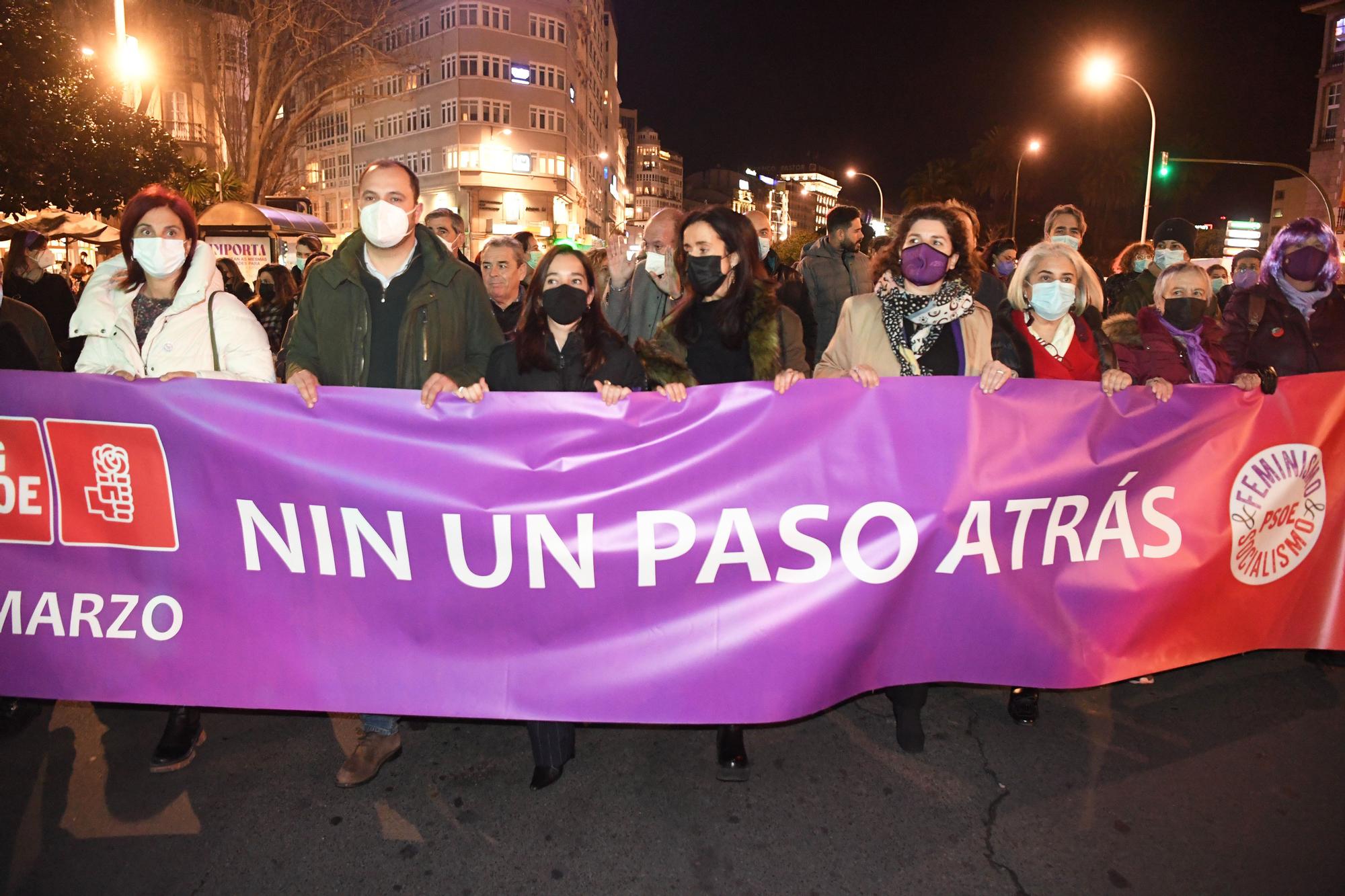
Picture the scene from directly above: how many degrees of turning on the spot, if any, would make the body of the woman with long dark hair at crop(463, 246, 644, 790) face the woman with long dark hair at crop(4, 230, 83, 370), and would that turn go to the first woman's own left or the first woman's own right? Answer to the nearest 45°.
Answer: approximately 135° to the first woman's own right

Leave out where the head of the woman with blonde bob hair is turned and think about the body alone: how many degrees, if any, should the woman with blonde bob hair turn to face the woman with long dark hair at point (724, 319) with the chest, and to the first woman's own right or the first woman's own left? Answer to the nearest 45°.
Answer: approximately 45° to the first woman's own right

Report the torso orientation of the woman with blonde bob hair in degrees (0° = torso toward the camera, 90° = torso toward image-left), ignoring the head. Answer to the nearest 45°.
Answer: approximately 0°

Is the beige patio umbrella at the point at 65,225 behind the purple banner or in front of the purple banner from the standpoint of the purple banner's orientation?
behind

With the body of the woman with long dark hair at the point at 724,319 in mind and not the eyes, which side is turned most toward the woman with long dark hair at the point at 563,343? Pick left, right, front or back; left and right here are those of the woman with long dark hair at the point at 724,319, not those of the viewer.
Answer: right

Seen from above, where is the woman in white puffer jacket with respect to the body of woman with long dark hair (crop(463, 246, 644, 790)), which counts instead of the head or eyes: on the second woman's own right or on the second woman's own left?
on the second woman's own right

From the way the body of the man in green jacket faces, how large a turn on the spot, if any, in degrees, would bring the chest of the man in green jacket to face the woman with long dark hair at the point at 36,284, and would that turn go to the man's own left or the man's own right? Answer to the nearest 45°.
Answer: approximately 135° to the man's own right

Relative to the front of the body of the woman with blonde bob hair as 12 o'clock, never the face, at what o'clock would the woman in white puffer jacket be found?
The woman in white puffer jacket is roughly at 2 o'clock from the woman with blonde bob hair.

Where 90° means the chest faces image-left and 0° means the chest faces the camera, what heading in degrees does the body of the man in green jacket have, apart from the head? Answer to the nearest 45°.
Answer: approximately 0°

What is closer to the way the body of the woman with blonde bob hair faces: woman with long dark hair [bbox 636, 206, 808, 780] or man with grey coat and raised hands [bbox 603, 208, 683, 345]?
the woman with long dark hair
